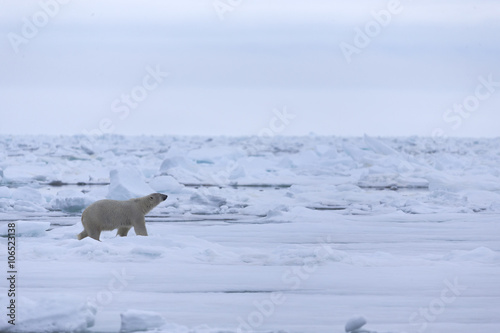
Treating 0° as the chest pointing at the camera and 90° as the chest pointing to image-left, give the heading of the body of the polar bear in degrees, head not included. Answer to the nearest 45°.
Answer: approximately 270°
